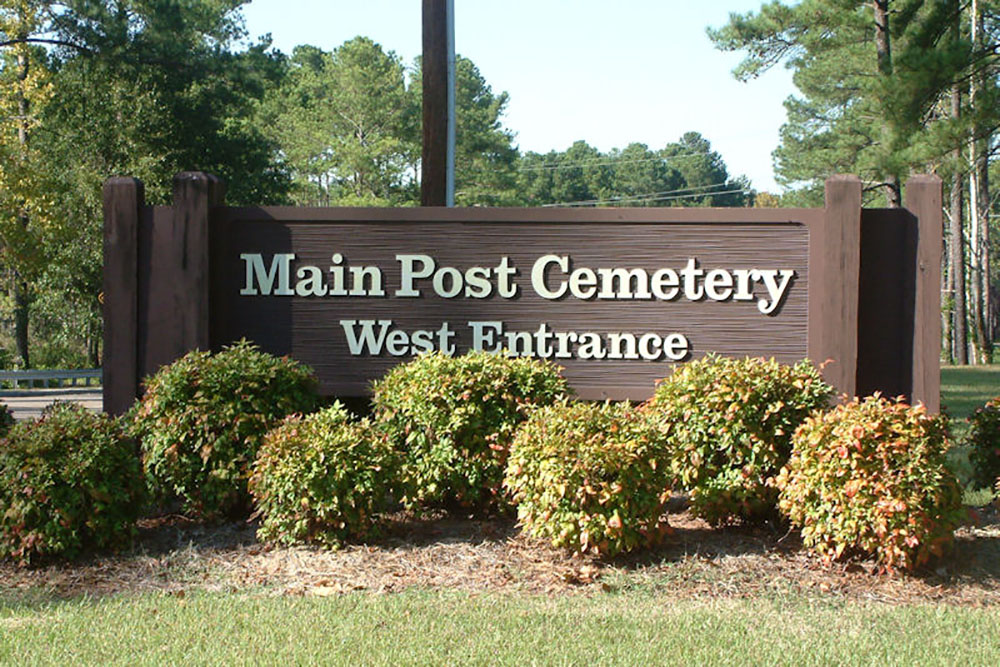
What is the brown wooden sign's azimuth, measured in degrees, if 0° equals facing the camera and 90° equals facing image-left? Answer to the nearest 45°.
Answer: approximately 0°

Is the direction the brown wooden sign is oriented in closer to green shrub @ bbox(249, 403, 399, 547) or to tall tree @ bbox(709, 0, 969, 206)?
the green shrub

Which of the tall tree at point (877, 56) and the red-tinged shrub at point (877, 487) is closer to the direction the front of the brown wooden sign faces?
the red-tinged shrub

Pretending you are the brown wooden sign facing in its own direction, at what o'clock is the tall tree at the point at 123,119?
The tall tree is roughly at 5 o'clock from the brown wooden sign.

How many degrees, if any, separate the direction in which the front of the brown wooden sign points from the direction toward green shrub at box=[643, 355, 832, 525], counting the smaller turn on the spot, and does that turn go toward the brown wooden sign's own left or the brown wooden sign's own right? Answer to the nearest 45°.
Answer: approximately 45° to the brown wooden sign's own left

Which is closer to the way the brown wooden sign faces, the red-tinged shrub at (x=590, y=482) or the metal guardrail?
the red-tinged shrub

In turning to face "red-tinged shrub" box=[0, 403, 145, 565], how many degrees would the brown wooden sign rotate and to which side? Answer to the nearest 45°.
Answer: approximately 45° to its right

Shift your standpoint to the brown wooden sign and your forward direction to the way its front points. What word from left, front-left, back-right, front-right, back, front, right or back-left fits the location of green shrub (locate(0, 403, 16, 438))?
right

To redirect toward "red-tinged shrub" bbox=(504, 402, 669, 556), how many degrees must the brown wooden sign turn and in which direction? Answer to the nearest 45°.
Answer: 0° — it already faces it

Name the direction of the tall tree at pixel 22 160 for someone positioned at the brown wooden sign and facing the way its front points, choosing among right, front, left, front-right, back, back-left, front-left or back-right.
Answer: back-right

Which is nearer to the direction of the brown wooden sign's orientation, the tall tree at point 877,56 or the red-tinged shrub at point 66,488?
the red-tinged shrub

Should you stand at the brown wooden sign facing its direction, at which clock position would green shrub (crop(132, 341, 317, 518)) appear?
The green shrub is roughly at 2 o'clock from the brown wooden sign.

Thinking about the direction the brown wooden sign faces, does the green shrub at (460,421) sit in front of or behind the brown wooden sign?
in front
